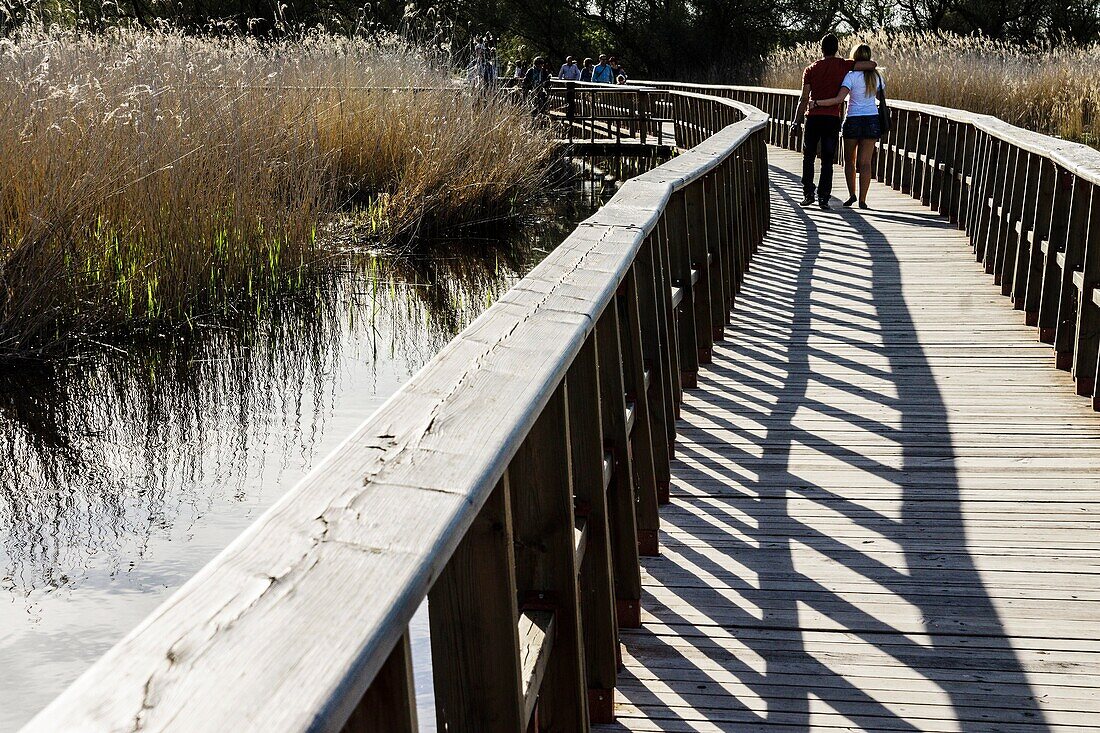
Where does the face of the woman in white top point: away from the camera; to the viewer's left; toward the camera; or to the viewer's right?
away from the camera

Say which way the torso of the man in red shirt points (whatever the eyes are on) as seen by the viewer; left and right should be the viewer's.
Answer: facing away from the viewer

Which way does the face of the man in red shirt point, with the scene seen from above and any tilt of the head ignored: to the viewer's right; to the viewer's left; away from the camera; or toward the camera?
away from the camera
